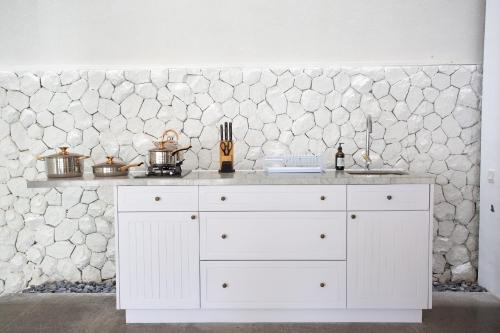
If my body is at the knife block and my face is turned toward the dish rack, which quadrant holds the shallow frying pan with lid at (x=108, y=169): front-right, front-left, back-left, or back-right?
back-right

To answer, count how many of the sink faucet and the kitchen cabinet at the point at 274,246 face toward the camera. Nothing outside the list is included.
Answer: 2

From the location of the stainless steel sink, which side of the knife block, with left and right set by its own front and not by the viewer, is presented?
left

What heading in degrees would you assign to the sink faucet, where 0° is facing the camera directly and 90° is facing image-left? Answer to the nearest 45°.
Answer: approximately 0°

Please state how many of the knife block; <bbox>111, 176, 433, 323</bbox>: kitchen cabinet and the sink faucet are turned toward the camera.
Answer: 3

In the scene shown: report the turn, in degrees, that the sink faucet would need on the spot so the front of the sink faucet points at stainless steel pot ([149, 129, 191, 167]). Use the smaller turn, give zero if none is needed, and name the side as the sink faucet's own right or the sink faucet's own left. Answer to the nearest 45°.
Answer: approximately 45° to the sink faucet's own right

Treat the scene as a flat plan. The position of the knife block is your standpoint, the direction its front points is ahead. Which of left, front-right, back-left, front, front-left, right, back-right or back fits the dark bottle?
left

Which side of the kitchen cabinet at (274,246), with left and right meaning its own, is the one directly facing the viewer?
front

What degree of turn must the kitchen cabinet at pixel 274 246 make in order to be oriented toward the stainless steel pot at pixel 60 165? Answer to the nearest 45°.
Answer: approximately 90° to its right
